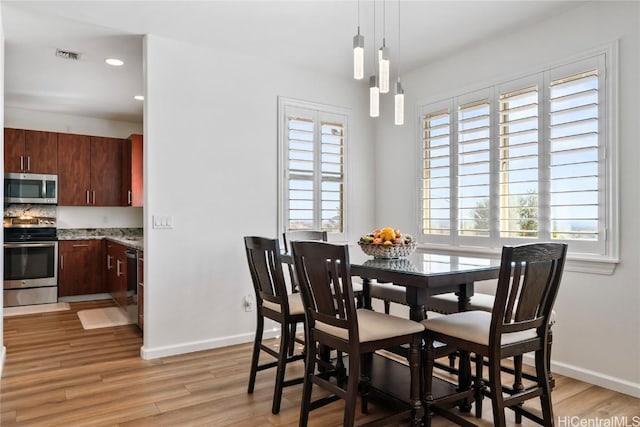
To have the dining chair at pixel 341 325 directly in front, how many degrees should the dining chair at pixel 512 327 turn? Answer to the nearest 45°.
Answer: approximately 45° to its left

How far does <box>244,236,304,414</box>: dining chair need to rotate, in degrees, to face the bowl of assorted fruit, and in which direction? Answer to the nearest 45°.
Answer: approximately 45° to its right

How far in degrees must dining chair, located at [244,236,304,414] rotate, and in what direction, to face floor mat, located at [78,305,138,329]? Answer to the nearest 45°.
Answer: approximately 90° to its left

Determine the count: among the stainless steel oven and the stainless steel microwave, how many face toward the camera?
2

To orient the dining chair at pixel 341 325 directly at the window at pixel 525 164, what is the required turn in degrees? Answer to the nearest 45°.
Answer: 0° — it already faces it

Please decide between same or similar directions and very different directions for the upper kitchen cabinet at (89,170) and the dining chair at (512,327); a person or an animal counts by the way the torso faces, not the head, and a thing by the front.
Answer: very different directions

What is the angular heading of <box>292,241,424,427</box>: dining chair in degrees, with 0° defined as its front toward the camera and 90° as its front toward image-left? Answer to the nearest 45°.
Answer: approximately 225°

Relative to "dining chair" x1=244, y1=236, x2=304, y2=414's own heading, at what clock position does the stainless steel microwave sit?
The stainless steel microwave is roughly at 9 o'clock from the dining chair.

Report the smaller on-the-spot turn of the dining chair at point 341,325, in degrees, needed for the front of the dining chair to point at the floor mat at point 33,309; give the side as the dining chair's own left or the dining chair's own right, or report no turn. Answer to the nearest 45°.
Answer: approximately 90° to the dining chair's own left
